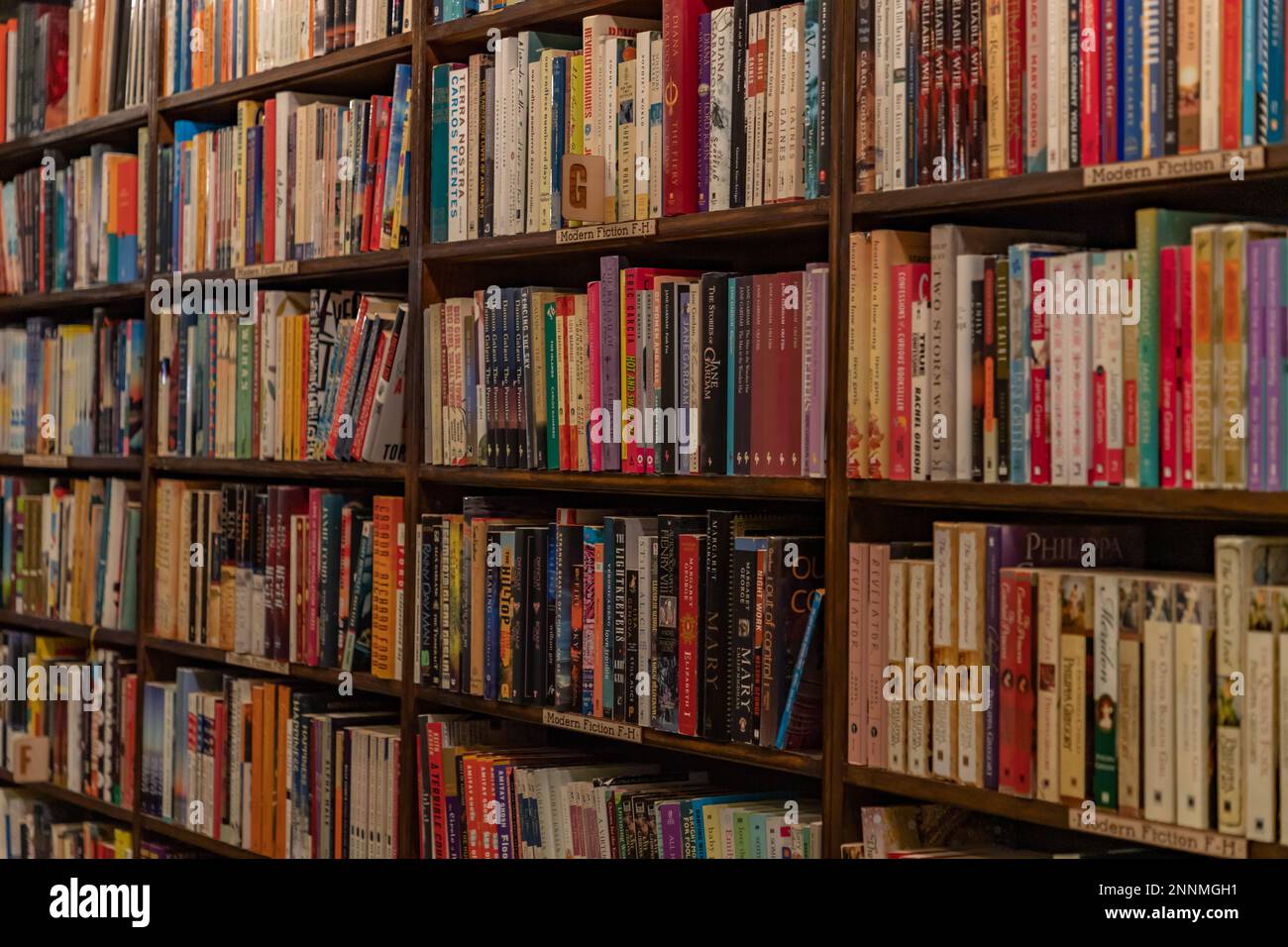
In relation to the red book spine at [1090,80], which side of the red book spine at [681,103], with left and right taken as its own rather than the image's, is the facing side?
left

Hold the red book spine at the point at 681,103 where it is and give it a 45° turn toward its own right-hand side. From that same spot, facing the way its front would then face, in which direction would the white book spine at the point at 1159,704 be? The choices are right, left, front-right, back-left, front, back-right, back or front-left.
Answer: back-left

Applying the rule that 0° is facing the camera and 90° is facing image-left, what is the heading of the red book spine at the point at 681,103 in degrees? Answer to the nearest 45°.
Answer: approximately 45°

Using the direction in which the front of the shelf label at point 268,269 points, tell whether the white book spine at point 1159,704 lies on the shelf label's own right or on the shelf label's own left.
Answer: on the shelf label's own left

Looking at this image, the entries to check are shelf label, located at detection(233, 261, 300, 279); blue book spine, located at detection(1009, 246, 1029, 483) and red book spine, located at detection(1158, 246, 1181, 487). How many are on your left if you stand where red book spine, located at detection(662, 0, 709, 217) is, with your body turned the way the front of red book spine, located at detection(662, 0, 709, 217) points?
2

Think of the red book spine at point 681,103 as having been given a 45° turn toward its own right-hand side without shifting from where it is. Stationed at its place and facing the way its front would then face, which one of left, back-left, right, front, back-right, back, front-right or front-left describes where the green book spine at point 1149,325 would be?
back-left

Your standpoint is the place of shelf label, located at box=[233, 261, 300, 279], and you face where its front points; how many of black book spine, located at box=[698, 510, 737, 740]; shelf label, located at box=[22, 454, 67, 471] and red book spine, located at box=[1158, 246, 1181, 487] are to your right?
1

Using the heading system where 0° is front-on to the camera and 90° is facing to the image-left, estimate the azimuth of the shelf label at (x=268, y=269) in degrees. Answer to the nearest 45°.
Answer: approximately 45°

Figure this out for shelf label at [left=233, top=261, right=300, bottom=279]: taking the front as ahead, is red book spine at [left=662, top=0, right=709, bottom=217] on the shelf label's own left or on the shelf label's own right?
on the shelf label's own left

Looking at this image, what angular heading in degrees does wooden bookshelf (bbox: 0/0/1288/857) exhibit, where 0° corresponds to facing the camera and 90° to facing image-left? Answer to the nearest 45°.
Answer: approximately 45°

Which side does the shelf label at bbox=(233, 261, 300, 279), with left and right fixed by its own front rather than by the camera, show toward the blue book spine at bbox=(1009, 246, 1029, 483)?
left

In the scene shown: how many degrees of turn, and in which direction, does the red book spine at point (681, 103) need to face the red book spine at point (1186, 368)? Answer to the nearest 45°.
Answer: approximately 90° to its left

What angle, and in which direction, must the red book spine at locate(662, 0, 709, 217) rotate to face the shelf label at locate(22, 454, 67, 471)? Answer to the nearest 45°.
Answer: approximately 90° to its right

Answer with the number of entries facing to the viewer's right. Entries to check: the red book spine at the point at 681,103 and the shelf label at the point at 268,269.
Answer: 0
